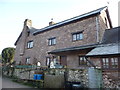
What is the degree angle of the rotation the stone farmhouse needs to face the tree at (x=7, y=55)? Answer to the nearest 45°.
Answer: approximately 90° to its right

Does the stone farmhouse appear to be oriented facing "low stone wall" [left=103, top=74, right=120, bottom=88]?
no

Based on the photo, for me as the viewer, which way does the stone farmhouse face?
facing the viewer and to the left of the viewer
